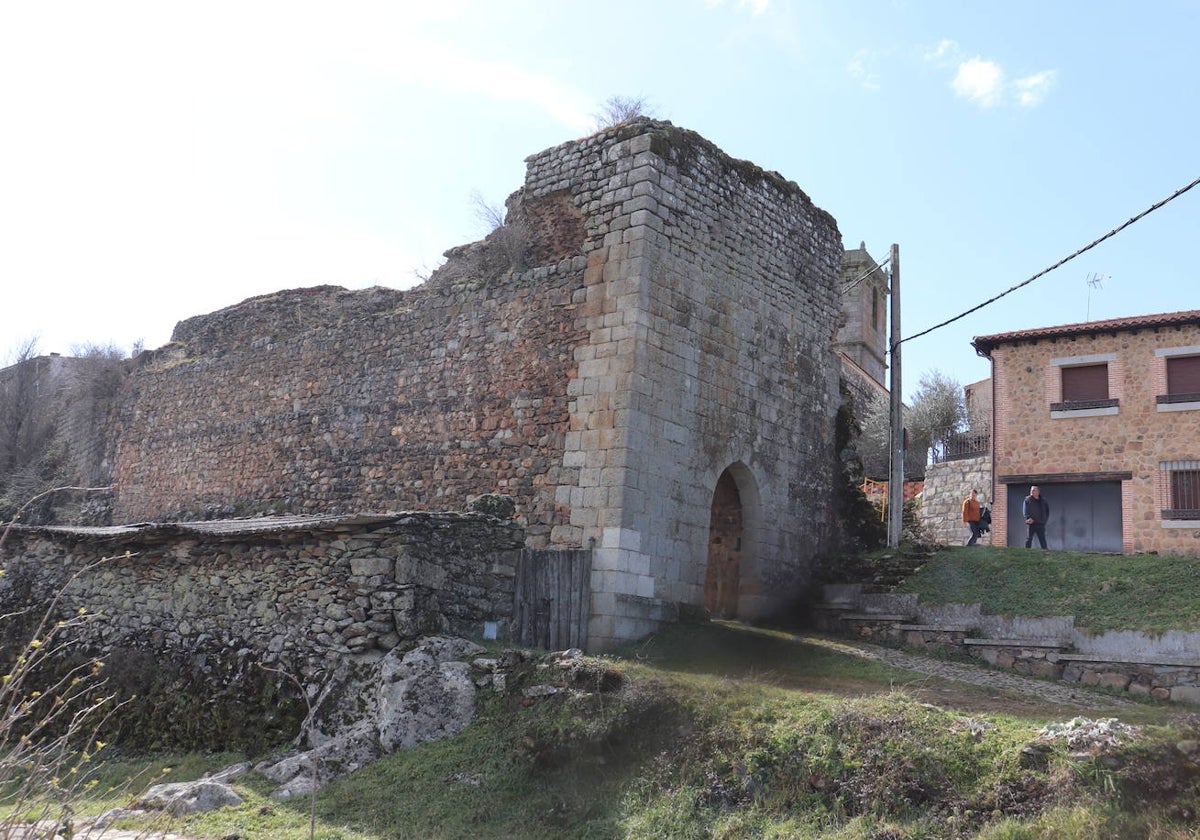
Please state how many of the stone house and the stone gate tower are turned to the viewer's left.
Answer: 0

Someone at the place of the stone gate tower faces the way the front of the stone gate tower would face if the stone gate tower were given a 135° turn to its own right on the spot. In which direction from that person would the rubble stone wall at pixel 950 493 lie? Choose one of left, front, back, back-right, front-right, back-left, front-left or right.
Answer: back-right

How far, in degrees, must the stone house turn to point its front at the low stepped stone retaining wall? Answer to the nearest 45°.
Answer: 0° — it already faces it

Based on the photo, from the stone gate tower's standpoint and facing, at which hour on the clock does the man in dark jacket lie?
The man in dark jacket is roughly at 10 o'clock from the stone gate tower.

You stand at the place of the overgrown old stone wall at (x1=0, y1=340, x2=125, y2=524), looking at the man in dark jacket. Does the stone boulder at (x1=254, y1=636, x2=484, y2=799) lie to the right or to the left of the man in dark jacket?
right

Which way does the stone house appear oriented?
toward the camera

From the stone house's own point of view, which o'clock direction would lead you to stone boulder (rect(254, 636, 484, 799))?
The stone boulder is roughly at 1 o'clock from the stone house.

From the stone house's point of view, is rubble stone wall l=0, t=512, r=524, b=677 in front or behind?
in front

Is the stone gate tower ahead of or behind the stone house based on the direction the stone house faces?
ahead

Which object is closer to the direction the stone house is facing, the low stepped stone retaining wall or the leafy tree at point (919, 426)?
the low stepped stone retaining wall

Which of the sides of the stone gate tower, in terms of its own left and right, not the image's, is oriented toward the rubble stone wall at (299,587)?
right

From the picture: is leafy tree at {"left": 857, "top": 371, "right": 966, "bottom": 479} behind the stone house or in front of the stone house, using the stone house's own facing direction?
behind

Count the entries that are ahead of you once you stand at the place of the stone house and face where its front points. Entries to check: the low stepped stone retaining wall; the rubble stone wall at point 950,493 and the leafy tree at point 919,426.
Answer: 1
